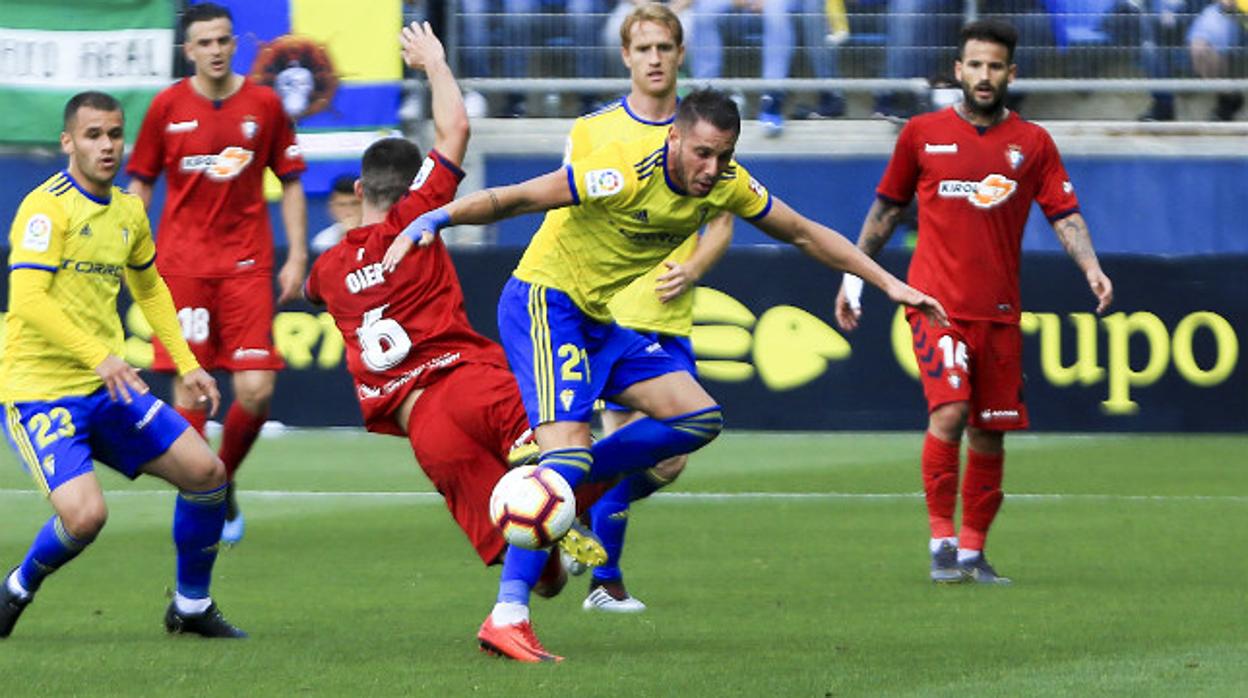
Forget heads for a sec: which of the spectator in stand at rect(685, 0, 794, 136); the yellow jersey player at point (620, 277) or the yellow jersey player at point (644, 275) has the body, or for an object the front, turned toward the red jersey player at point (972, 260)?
the spectator in stand

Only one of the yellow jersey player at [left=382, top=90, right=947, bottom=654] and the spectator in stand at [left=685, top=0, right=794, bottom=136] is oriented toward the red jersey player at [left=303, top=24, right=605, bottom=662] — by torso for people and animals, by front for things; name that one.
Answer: the spectator in stand

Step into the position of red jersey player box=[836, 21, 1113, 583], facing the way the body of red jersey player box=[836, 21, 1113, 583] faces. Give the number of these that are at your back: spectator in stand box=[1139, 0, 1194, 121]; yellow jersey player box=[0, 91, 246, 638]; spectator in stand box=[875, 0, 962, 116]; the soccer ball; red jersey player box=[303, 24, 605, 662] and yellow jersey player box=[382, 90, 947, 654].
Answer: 2

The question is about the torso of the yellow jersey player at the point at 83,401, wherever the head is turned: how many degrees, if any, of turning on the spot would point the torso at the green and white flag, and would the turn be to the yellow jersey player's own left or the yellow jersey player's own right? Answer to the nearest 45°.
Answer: approximately 135° to the yellow jersey player's own left

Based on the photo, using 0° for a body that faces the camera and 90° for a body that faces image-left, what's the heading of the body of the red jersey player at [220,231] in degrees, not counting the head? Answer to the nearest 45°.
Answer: approximately 0°

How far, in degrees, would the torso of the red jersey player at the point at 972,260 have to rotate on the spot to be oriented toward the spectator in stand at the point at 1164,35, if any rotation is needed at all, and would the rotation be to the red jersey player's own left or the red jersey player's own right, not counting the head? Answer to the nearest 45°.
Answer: approximately 180°

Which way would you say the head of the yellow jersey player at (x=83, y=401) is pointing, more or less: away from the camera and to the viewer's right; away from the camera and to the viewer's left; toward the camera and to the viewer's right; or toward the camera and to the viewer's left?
toward the camera and to the viewer's right

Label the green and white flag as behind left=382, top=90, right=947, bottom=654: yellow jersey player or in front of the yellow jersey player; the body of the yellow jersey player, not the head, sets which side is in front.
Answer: behind

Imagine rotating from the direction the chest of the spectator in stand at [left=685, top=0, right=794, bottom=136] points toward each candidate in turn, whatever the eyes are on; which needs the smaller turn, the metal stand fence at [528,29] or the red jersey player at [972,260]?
the red jersey player
